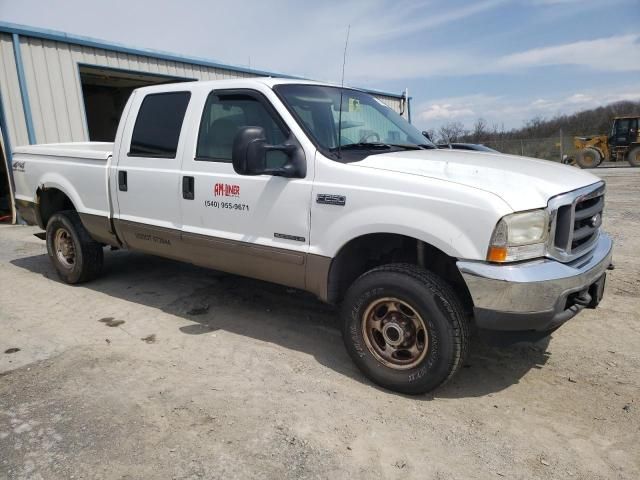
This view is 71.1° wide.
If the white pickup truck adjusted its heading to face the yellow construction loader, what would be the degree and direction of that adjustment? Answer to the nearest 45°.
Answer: approximately 90° to its left

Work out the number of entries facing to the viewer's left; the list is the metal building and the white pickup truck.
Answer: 0

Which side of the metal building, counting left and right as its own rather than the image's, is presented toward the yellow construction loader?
left

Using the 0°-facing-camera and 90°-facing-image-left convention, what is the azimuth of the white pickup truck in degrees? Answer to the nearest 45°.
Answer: approximately 315°

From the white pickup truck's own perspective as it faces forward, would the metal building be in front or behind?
behind

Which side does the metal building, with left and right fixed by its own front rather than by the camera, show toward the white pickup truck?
front

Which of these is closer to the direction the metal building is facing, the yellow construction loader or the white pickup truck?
the white pickup truck

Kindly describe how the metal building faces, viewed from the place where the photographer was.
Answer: facing the viewer and to the right of the viewer
